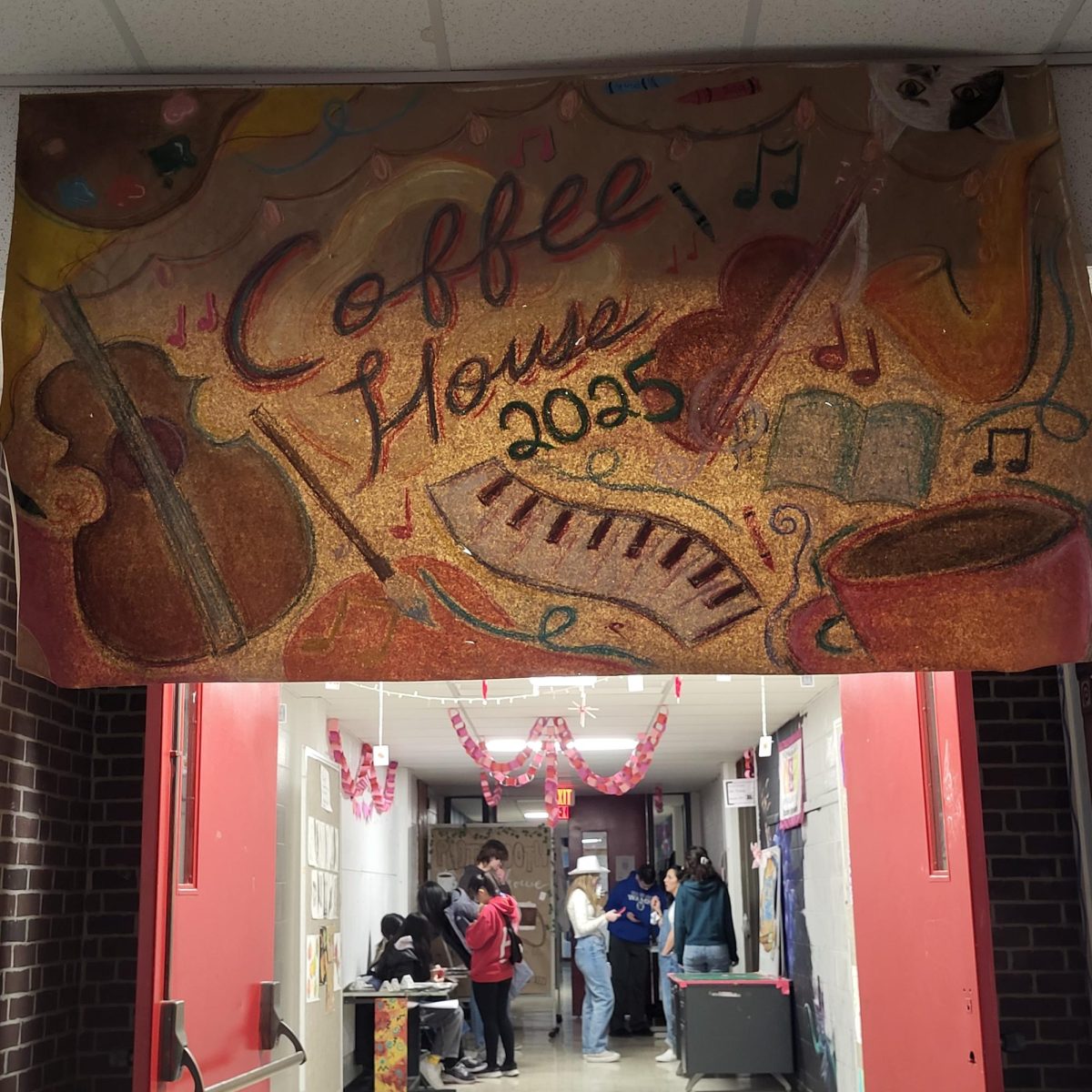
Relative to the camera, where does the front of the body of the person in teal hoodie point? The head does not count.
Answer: away from the camera

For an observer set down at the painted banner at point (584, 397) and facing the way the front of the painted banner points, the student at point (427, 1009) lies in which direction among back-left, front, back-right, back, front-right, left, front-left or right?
back

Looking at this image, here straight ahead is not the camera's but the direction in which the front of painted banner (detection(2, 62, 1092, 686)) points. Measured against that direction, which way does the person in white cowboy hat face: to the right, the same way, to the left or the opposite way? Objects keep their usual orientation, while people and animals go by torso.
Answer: to the left

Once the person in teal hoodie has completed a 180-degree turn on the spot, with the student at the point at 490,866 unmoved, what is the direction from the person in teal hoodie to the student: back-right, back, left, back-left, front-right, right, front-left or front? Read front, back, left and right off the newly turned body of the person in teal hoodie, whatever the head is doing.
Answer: right

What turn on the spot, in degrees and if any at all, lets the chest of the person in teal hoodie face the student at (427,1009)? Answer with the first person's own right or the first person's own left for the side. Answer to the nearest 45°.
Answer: approximately 135° to the first person's own left

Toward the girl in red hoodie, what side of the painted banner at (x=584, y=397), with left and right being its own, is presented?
back

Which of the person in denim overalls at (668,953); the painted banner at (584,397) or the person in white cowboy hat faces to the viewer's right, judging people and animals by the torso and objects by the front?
the person in white cowboy hat

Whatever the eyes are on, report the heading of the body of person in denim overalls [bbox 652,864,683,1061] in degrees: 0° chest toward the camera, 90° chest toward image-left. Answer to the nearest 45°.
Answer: approximately 90°

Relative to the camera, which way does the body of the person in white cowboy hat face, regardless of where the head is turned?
to the viewer's right

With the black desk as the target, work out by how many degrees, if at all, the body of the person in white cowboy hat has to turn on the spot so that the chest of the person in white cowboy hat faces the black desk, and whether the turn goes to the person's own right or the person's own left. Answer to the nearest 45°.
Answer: approximately 45° to the person's own right

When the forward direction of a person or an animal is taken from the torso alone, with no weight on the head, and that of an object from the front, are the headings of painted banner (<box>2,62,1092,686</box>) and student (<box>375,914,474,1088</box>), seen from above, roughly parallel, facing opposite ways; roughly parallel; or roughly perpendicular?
roughly perpendicular

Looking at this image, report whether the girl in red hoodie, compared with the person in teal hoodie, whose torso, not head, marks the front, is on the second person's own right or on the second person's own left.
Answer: on the second person's own left

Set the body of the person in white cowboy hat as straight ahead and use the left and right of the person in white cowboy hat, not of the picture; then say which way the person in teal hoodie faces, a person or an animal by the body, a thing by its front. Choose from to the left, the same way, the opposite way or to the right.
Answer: to the left
